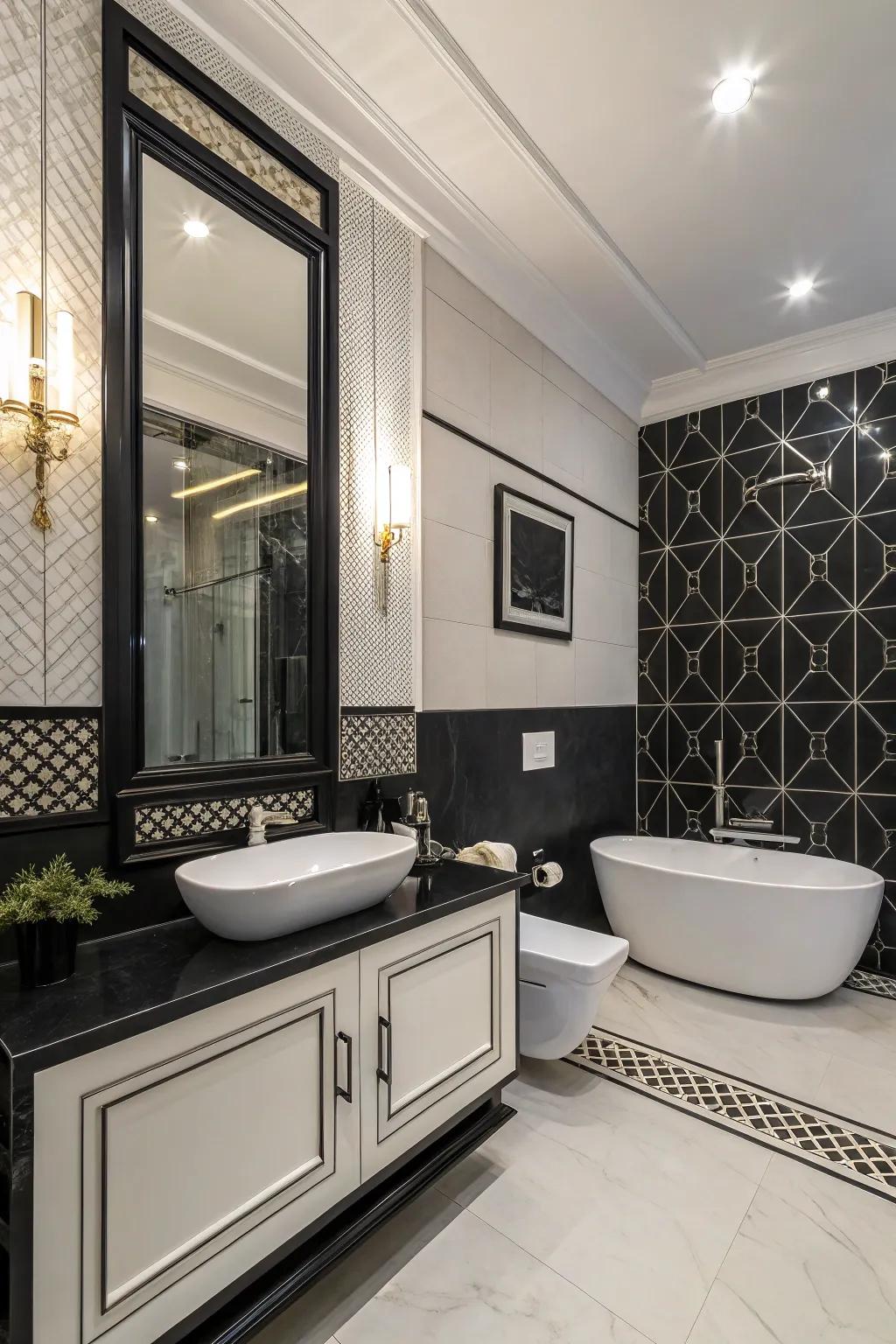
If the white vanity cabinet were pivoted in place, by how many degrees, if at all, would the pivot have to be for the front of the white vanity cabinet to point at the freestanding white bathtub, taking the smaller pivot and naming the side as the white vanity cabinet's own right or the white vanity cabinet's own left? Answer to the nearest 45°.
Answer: approximately 90° to the white vanity cabinet's own left

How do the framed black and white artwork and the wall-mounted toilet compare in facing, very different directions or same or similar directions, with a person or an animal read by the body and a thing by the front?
same or similar directions

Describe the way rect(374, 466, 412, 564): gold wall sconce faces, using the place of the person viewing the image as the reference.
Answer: facing the viewer and to the right of the viewer

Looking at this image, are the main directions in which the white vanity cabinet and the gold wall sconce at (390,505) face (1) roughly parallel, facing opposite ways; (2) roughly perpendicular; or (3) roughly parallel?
roughly parallel

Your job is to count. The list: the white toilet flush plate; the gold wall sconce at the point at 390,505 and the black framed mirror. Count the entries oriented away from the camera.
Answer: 0

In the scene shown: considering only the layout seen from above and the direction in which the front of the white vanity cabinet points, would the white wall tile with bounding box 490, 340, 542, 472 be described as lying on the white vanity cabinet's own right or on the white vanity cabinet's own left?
on the white vanity cabinet's own left

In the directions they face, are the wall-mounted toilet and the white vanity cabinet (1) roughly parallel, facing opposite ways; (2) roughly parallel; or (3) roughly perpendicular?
roughly parallel

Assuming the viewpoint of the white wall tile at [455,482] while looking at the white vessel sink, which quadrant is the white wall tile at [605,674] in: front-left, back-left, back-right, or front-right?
back-left

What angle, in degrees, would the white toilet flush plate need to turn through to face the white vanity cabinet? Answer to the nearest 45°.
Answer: approximately 45° to its right

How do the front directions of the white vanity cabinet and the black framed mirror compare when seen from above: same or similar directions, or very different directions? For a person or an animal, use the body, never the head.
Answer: same or similar directions

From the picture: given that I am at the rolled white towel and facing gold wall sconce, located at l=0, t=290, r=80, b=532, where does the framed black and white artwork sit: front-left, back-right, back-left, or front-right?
back-right

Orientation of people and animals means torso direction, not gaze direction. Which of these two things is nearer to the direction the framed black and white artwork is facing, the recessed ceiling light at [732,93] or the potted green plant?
the recessed ceiling light

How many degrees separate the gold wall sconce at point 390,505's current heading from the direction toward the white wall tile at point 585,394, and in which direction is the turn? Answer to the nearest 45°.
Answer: approximately 90° to its left
